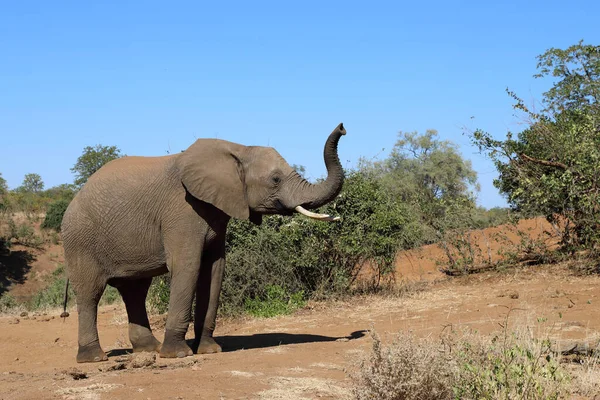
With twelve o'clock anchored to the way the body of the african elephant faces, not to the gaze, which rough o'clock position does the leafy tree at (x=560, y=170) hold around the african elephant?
The leafy tree is roughly at 11 o'clock from the african elephant.

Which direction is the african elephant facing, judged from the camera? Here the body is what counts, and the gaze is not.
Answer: to the viewer's right

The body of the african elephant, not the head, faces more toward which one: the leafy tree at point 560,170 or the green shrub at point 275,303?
the leafy tree

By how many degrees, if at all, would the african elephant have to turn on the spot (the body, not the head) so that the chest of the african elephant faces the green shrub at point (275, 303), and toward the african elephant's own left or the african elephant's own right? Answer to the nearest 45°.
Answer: approximately 90° to the african elephant's own left

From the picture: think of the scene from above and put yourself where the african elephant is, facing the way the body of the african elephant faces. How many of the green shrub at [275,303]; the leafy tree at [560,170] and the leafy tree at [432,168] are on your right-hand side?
0

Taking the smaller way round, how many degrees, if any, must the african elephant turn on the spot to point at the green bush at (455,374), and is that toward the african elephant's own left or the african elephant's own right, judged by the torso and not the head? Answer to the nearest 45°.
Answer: approximately 45° to the african elephant's own right

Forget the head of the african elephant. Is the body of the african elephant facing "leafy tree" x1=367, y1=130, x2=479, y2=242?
no

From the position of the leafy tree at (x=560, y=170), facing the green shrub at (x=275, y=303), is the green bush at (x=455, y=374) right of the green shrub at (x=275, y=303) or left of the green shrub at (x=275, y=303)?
left

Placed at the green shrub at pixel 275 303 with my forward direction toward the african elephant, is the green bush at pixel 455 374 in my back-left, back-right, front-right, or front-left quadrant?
front-left
